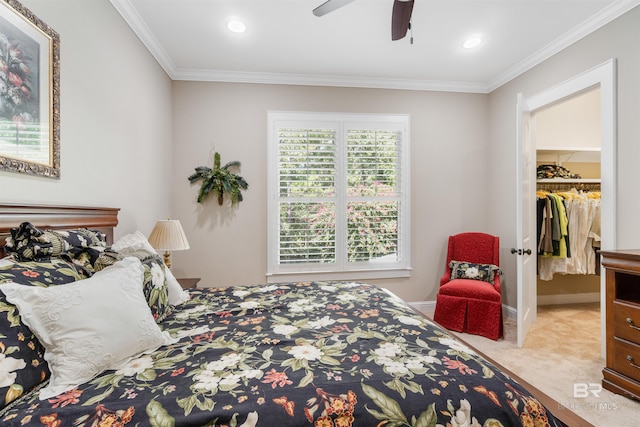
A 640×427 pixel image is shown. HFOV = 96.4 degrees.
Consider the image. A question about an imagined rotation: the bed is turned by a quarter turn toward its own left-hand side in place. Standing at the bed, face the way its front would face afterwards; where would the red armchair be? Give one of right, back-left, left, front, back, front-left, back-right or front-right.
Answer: front-right

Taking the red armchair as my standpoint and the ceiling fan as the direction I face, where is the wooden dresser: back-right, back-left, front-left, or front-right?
front-left

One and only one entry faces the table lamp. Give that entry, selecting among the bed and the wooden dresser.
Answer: the wooden dresser

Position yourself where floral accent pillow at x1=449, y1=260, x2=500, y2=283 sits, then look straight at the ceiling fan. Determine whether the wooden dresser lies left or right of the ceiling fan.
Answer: left

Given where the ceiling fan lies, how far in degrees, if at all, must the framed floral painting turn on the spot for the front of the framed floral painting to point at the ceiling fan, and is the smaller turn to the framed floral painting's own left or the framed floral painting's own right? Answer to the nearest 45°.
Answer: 0° — it already faces it

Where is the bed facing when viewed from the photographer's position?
facing to the right of the viewer

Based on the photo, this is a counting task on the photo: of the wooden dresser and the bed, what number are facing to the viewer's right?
1

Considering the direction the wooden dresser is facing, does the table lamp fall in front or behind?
in front

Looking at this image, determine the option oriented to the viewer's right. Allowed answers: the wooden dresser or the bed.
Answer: the bed

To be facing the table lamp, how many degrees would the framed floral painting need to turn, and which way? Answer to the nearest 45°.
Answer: approximately 90° to its left

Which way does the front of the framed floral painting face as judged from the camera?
facing the viewer and to the right of the viewer

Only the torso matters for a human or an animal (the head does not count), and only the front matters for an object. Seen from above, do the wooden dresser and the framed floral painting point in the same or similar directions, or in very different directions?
very different directions

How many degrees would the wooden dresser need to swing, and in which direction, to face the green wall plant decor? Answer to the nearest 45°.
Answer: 0° — it already faces it

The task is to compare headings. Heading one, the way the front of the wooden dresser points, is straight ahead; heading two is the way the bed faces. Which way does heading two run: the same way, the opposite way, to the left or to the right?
the opposite way

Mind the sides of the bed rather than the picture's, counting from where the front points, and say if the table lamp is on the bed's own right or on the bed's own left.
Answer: on the bed's own left

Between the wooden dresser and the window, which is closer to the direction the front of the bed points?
the wooden dresser

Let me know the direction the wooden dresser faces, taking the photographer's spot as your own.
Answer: facing the viewer and to the left of the viewer

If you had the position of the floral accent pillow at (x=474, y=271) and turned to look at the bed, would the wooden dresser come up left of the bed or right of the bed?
left
